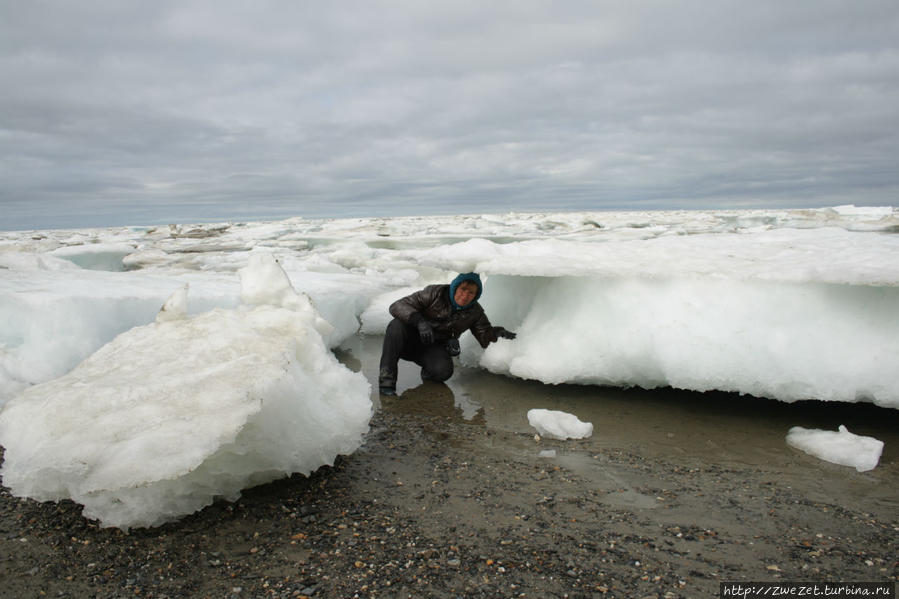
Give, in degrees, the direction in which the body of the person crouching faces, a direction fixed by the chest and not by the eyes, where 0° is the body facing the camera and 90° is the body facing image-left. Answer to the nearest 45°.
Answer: approximately 0°

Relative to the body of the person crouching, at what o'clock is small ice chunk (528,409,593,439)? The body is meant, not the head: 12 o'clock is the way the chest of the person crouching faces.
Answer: The small ice chunk is roughly at 11 o'clock from the person crouching.

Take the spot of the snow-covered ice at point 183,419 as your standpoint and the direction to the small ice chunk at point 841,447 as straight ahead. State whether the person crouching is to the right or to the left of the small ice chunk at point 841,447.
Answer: left

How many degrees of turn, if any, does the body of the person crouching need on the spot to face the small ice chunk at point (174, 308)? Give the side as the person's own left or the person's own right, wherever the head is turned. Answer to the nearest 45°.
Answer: approximately 45° to the person's own right

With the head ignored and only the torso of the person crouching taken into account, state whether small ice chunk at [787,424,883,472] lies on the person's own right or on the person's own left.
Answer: on the person's own left
